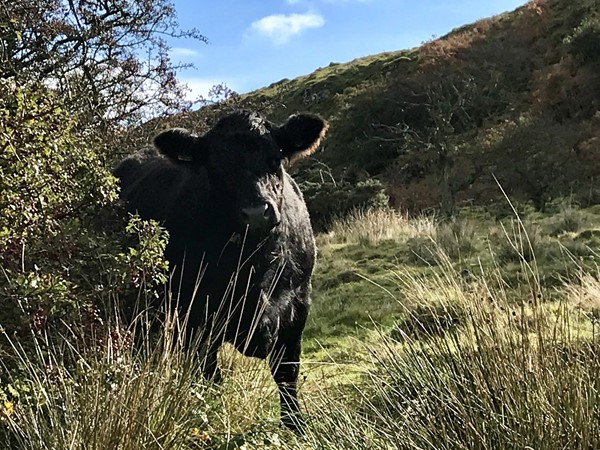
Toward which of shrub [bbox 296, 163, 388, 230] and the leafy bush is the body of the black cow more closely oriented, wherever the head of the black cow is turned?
the leafy bush

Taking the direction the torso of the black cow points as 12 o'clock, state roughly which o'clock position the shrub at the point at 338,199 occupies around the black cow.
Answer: The shrub is roughly at 8 o'clock from the black cow.

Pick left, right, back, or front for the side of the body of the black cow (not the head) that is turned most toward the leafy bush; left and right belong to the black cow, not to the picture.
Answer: right

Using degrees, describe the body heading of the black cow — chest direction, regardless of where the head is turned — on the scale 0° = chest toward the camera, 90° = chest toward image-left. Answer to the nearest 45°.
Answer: approximately 315°

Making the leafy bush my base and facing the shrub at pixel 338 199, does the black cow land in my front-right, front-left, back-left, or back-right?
front-right
